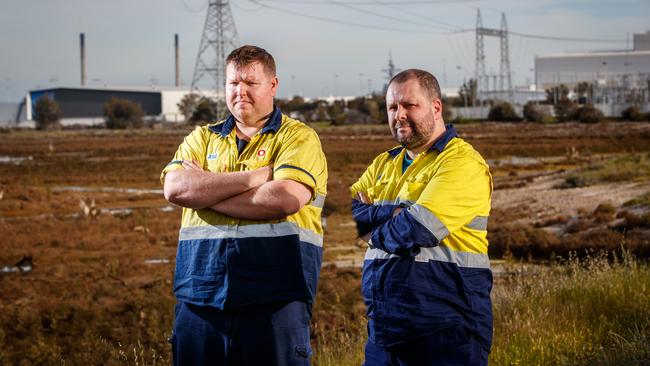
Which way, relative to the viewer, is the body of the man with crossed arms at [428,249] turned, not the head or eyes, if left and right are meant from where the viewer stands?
facing the viewer and to the left of the viewer
